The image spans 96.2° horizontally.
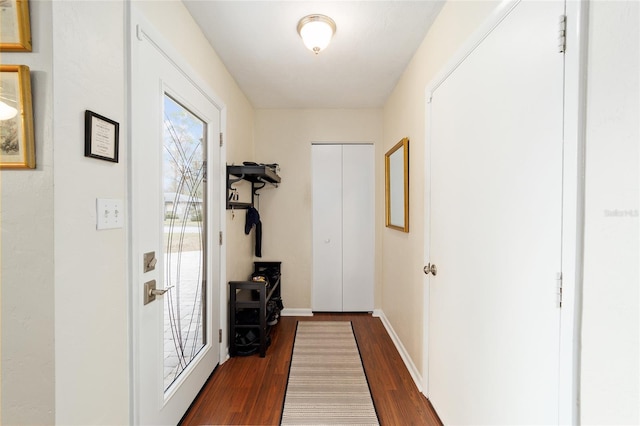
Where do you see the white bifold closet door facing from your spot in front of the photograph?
facing the viewer

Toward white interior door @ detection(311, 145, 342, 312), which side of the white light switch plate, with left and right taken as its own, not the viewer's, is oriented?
left

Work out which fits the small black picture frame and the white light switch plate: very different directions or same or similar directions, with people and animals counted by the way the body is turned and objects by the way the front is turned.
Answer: same or similar directions

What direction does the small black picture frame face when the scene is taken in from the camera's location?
facing the viewer and to the right of the viewer

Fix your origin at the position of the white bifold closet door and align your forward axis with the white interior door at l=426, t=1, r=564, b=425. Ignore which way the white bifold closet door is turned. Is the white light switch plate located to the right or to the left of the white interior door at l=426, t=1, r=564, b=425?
right

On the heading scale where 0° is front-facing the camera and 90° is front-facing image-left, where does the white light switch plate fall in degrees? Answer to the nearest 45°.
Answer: approximately 315°

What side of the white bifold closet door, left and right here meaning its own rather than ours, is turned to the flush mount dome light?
front

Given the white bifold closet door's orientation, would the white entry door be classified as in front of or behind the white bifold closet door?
in front

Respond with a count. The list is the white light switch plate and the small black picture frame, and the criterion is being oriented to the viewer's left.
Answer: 0

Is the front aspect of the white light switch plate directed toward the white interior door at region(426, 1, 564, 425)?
yes

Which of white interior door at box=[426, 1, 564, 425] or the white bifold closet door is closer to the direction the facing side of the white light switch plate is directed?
the white interior door
